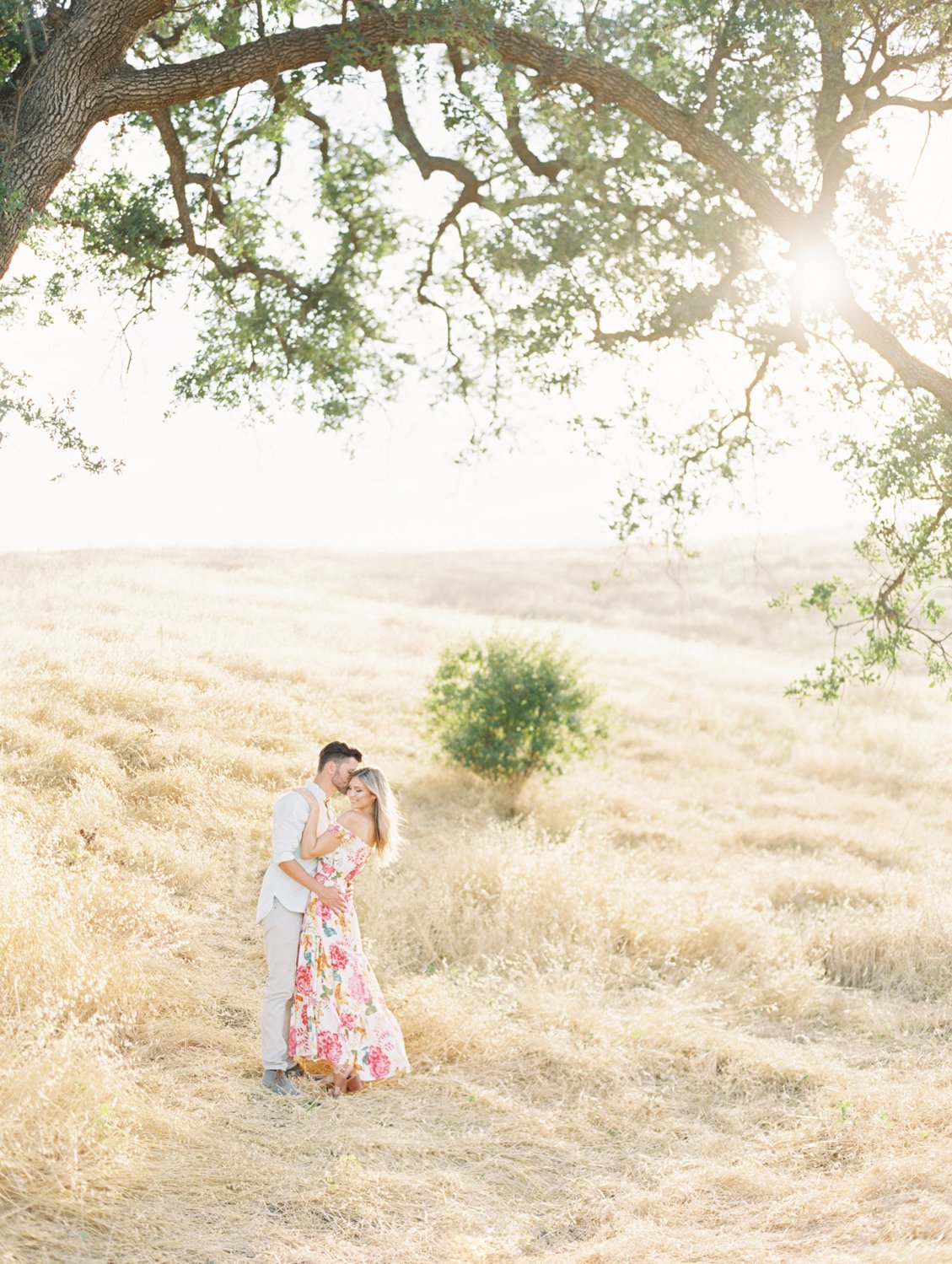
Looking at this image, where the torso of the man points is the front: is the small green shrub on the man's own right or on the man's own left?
on the man's own left

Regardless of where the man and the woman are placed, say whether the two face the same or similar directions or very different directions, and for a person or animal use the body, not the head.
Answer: very different directions

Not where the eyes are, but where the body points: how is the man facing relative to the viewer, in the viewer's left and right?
facing to the right of the viewer

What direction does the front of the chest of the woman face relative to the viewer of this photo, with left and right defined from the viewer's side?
facing to the left of the viewer

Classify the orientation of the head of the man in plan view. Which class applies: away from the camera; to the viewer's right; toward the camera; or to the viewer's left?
to the viewer's right
